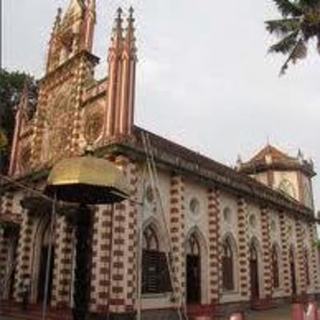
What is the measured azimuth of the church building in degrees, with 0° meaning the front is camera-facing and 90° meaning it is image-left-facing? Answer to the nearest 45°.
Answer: approximately 45°

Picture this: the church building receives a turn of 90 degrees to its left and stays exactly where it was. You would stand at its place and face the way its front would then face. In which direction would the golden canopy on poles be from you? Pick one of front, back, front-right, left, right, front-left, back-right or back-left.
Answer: front-right
